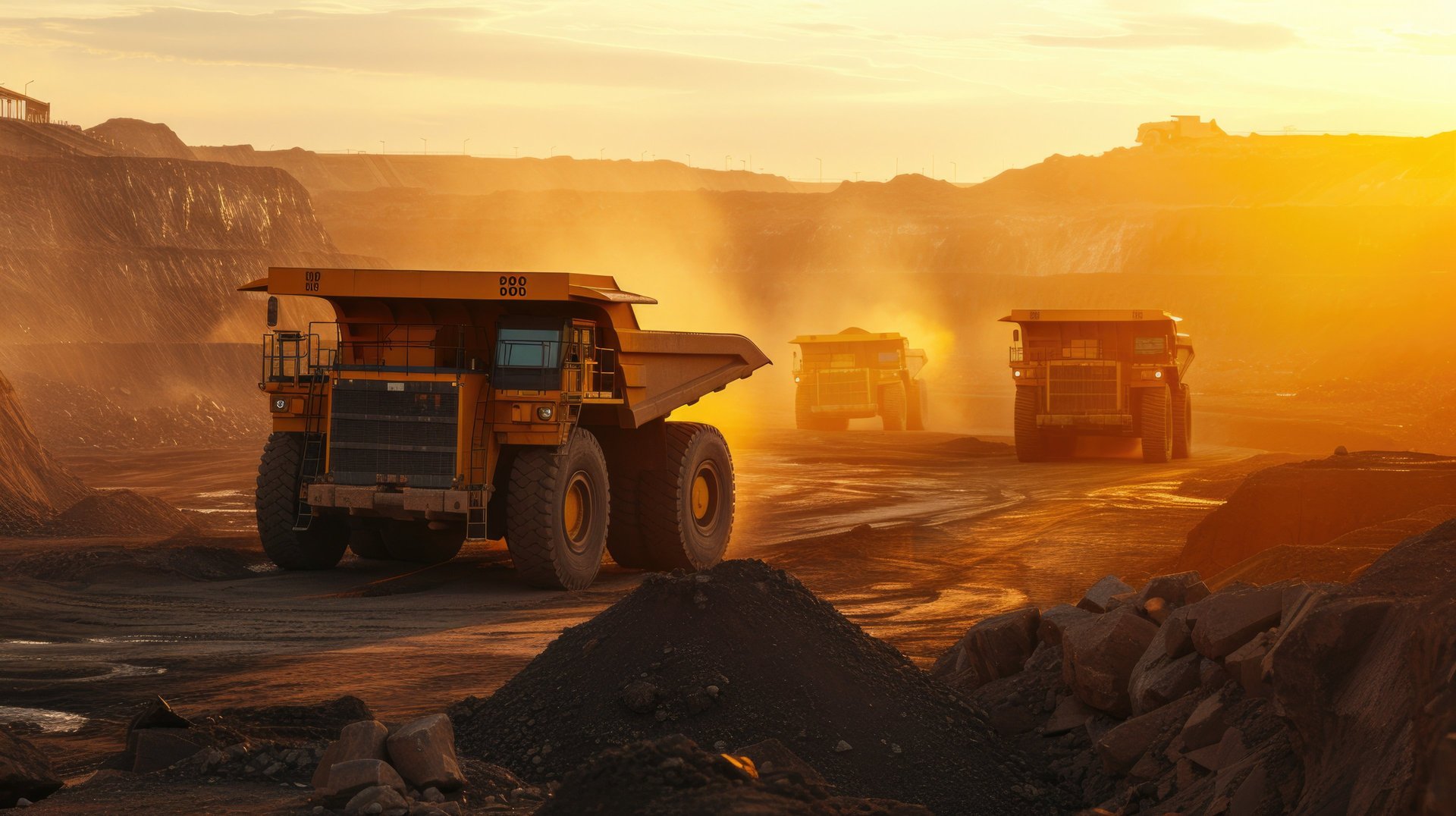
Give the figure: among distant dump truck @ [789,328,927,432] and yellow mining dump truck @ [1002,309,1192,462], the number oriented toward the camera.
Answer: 2

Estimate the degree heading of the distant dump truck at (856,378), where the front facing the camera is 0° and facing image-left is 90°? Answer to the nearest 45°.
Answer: approximately 0°

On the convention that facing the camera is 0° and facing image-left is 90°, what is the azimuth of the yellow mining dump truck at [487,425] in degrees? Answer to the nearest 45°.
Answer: approximately 45°

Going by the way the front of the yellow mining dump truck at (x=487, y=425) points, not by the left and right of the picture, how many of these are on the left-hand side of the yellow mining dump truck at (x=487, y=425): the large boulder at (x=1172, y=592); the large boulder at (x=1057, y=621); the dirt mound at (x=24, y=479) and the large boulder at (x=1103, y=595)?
3

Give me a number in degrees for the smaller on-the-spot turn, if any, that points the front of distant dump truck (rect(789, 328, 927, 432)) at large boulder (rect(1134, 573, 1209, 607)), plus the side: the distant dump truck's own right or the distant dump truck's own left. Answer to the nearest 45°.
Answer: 0° — it already faces it

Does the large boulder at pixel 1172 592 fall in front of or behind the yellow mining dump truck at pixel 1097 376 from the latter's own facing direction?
in front

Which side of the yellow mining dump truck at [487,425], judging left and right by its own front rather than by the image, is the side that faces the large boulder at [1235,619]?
left

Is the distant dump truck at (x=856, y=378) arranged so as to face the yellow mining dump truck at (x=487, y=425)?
yes

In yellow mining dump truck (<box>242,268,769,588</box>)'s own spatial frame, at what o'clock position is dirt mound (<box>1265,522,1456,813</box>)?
The dirt mound is roughly at 10 o'clock from the yellow mining dump truck.

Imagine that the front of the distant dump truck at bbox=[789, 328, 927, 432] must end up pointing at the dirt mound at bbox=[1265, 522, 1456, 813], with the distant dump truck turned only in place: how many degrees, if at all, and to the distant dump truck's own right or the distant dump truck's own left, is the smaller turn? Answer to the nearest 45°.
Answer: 0° — it already faces it

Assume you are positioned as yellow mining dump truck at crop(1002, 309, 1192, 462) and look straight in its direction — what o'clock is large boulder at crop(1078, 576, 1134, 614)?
The large boulder is roughly at 12 o'clock from the yellow mining dump truck.

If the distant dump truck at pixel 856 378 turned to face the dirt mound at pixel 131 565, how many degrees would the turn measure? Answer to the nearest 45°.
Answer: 0° — it already faces it

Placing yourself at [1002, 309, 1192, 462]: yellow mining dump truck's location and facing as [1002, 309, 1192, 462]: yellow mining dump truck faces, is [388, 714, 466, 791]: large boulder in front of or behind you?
in front
